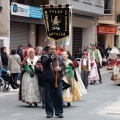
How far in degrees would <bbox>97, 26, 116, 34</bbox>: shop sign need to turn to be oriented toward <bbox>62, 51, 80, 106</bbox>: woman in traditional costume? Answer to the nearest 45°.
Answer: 0° — it already faces them

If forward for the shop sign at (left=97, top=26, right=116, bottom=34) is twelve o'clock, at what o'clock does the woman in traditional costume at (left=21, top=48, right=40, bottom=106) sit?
The woman in traditional costume is roughly at 12 o'clock from the shop sign.

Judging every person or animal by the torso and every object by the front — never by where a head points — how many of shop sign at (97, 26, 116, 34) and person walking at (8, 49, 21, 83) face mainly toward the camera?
1

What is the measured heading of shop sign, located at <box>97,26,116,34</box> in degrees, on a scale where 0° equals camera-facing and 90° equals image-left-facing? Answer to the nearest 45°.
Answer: approximately 0°

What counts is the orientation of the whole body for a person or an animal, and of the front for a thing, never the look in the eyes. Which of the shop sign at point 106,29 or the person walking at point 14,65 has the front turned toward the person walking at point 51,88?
the shop sign

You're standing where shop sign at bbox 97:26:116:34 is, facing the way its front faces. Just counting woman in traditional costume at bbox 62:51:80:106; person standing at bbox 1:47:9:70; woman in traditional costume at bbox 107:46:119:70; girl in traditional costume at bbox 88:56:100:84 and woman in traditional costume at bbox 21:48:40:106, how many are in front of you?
5

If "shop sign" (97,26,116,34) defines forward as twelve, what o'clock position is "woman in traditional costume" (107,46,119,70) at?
The woman in traditional costume is roughly at 12 o'clock from the shop sign.

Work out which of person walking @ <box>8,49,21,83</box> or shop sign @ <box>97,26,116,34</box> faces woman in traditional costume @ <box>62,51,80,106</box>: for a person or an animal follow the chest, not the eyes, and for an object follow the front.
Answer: the shop sign

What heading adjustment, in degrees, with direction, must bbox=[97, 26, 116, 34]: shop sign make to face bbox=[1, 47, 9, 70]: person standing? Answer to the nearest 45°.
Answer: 0° — it already faces them
